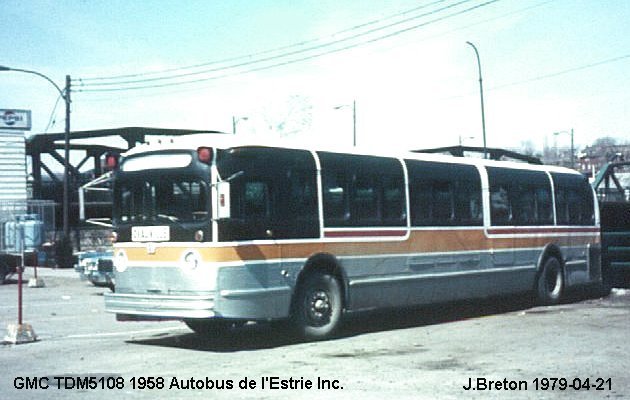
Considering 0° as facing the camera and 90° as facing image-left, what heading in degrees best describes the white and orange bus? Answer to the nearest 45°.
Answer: approximately 45°

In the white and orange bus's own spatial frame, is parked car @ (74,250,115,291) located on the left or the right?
on its right
